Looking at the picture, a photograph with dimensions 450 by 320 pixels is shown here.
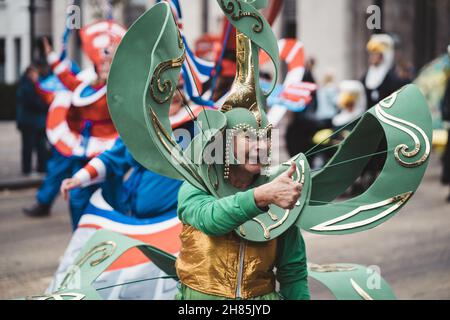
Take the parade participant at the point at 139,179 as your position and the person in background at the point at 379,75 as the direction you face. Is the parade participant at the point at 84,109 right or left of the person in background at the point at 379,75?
left

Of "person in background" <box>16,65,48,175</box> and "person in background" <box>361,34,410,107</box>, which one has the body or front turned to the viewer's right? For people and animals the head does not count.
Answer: "person in background" <box>16,65,48,175</box>

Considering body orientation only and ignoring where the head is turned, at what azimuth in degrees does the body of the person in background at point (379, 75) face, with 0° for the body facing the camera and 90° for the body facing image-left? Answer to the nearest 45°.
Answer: approximately 45°

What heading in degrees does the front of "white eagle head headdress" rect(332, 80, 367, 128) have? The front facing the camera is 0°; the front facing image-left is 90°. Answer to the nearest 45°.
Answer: approximately 45°
